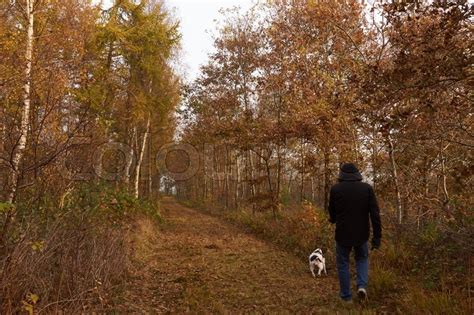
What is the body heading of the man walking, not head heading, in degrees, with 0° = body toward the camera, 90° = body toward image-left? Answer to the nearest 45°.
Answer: approximately 180°

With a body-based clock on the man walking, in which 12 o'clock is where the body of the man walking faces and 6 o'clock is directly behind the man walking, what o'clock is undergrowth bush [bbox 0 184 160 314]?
The undergrowth bush is roughly at 8 o'clock from the man walking.

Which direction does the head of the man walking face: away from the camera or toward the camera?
away from the camera
